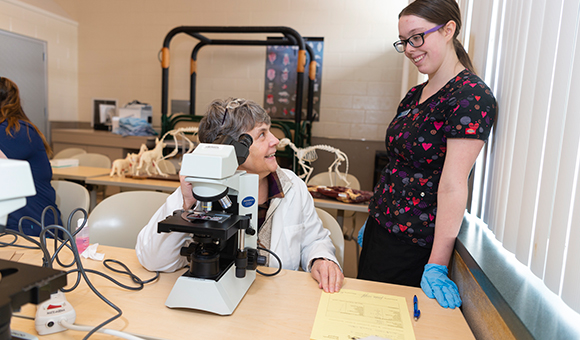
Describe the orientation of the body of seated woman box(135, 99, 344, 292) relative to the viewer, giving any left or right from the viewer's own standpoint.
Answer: facing the viewer and to the right of the viewer

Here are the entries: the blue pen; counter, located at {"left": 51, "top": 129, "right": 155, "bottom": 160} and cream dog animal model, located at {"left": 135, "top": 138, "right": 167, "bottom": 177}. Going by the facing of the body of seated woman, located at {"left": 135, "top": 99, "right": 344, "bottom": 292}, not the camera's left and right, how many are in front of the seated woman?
1

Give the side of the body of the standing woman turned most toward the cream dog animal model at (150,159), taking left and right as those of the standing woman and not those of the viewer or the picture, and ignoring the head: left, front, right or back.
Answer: right

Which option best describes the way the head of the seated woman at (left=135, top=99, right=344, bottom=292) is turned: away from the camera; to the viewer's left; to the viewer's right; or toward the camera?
to the viewer's right

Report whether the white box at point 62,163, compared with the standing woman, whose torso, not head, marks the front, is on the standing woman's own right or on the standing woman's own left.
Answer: on the standing woman's own right

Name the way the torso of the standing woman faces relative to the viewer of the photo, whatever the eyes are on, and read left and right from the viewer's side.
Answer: facing the viewer and to the left of the viewer

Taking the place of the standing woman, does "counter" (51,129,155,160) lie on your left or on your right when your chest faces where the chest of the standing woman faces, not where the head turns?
on your right
